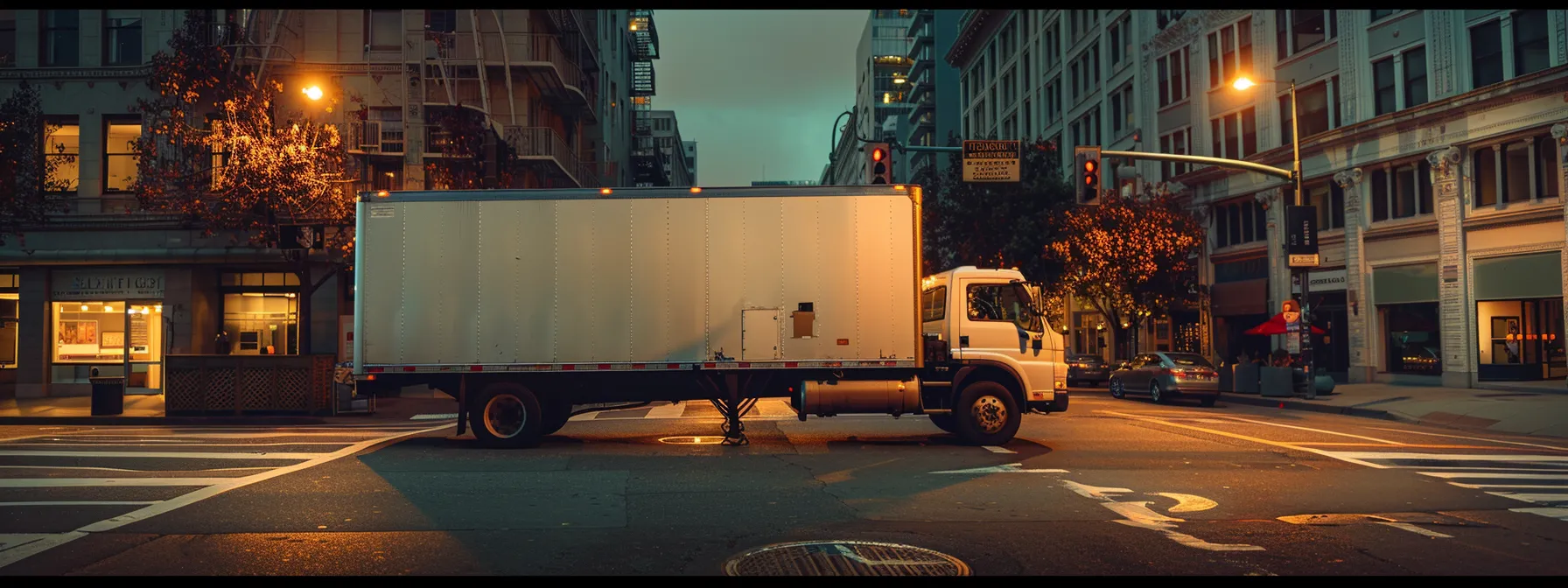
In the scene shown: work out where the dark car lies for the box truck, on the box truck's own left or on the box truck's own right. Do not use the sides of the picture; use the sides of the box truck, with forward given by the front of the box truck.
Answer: on the box truck's own left

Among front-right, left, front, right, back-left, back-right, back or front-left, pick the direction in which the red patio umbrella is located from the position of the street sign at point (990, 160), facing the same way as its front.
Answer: back-left

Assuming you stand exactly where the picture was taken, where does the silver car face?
facing away from the viewer and to the left of the viewer

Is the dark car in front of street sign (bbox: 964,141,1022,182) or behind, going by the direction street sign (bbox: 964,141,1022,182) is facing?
behind

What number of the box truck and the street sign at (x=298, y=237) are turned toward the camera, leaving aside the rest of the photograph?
1

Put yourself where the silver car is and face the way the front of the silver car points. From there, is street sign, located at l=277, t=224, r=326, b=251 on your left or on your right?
on your left

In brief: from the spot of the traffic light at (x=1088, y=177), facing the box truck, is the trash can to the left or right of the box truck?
right

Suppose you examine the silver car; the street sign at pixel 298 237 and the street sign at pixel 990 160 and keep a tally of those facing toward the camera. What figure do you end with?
2

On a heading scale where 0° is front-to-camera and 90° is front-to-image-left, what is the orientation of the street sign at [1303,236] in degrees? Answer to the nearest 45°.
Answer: approximately 0°

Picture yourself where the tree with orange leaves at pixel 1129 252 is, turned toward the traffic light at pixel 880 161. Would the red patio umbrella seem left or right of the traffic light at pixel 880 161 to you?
left

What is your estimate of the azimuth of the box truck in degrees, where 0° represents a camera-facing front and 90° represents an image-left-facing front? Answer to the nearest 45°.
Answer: approximately 270°

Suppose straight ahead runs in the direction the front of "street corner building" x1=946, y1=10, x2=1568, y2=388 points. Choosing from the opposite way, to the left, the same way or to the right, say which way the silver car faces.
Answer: to the right

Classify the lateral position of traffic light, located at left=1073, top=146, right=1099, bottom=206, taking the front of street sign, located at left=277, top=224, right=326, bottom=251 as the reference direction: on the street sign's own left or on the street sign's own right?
on the street sign's own left
